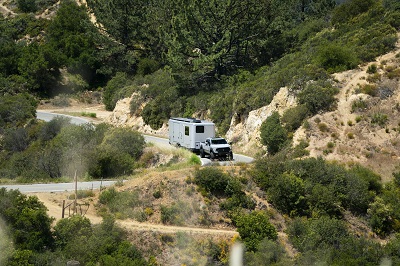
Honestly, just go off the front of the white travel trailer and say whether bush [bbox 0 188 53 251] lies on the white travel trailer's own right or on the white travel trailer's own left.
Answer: on the white travel trailer's own right

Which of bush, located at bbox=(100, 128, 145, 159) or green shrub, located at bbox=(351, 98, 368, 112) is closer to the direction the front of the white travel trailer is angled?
the green shrub

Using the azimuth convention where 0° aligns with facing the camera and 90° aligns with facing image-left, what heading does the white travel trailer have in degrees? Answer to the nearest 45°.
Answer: approximately 315°

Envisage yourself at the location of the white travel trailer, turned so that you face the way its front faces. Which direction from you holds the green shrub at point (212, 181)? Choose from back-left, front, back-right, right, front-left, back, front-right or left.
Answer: front-right

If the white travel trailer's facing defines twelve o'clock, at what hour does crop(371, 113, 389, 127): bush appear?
The bush is roughly at 11 o'clock from the white travel trailer.

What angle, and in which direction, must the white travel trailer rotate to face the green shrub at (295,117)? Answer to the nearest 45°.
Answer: approximately 45° to its left

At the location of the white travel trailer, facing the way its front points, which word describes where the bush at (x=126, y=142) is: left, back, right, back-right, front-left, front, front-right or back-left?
back-right
